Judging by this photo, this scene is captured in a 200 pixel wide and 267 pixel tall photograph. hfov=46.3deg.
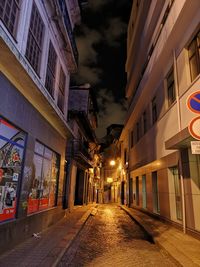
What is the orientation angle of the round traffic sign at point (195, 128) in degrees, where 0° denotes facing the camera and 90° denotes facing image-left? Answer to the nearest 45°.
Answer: approximately 0°

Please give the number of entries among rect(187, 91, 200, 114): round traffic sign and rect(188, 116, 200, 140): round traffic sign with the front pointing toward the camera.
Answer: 2
